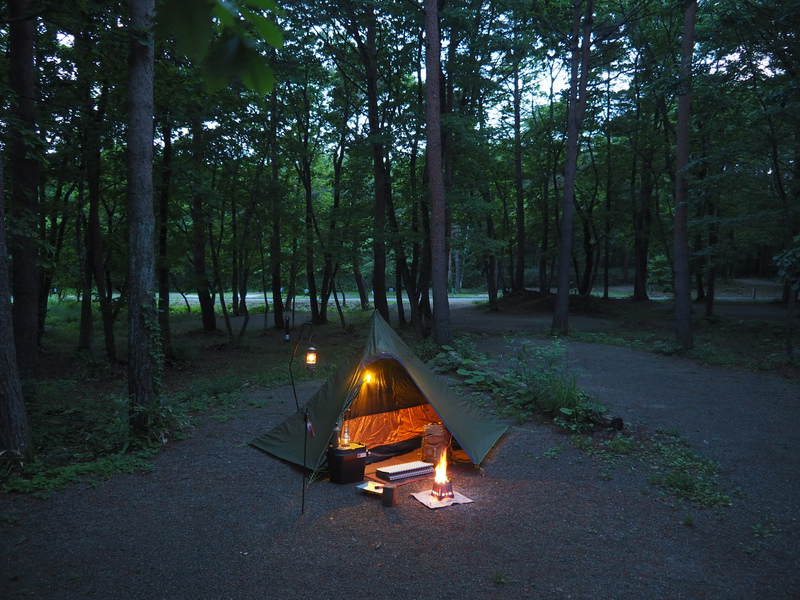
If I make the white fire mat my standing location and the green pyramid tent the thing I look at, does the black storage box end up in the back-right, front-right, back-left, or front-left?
front-left

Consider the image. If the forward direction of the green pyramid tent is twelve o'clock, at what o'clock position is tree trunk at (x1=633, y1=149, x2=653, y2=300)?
The tree trunk is roughly at 7 o'clock from the green pyramid tent.

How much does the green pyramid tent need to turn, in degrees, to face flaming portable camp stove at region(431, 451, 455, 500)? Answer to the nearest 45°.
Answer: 0° — it already faces it

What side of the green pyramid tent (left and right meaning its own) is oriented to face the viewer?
front

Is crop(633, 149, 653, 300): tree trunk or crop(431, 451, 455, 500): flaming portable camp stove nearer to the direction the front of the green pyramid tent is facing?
the flaming portable camp stove

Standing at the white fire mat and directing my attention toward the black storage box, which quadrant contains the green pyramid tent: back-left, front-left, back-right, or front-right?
front-right

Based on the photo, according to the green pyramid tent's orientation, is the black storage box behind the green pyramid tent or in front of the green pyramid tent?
in front

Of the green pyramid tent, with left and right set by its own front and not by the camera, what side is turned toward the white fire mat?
front
